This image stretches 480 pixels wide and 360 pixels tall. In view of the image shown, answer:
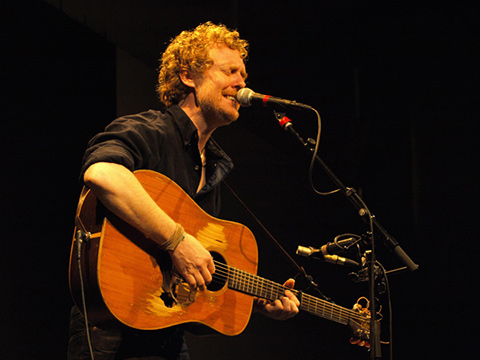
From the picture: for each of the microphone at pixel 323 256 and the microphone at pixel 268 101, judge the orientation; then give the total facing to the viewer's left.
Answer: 2

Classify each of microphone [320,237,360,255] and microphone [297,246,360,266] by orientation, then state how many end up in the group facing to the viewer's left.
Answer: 2

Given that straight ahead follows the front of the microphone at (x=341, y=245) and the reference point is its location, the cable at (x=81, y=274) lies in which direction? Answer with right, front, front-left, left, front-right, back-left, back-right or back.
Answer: front-left

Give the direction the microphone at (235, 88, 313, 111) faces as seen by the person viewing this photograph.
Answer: facing to the left of the viewer

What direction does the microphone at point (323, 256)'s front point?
to the viewer's left

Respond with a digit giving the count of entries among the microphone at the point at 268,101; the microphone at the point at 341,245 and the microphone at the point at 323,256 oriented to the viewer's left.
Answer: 3

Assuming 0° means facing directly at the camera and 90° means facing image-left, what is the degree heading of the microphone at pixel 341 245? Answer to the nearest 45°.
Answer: approximately 90°
